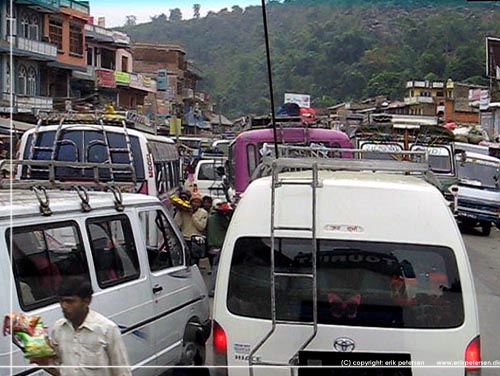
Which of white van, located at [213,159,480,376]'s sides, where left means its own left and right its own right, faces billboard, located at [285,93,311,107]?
front

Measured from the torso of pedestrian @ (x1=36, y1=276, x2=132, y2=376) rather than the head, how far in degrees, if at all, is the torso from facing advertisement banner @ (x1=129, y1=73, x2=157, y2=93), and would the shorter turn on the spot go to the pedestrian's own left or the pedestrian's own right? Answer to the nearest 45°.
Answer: approximately 135° to the pedestrian's own right

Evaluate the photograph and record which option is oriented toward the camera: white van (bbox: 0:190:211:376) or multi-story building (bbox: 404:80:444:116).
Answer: the multi-story building

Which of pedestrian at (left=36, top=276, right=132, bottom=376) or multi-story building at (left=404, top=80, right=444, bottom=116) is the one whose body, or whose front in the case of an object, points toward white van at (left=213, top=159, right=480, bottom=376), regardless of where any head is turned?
the multi-story building

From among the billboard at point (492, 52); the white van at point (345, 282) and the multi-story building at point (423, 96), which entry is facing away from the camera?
the white van

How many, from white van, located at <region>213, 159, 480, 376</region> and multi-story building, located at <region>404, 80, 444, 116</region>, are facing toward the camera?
1

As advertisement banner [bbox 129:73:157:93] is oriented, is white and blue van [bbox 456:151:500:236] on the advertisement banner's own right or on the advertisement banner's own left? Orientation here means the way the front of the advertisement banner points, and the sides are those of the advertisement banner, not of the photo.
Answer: on the advertisement banner's own left

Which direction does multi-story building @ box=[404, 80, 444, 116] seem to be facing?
toward the camera

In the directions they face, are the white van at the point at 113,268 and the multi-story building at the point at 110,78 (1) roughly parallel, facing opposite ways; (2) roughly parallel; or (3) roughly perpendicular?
roughly perpendicular

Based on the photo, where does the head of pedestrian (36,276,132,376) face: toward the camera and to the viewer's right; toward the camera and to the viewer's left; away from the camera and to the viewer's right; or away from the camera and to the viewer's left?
toward the camera and to the viewer's left

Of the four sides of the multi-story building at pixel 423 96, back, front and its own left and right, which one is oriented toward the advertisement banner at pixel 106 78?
front

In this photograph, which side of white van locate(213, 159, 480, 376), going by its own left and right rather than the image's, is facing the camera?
back

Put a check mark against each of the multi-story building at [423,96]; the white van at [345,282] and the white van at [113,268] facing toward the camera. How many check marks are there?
1

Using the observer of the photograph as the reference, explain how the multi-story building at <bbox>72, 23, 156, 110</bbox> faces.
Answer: facing the viewer and to the right of the viewer

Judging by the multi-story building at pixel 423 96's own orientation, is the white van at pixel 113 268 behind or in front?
in front

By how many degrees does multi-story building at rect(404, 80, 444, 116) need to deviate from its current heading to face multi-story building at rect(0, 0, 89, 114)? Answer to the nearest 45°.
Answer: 0° — it already faces it
